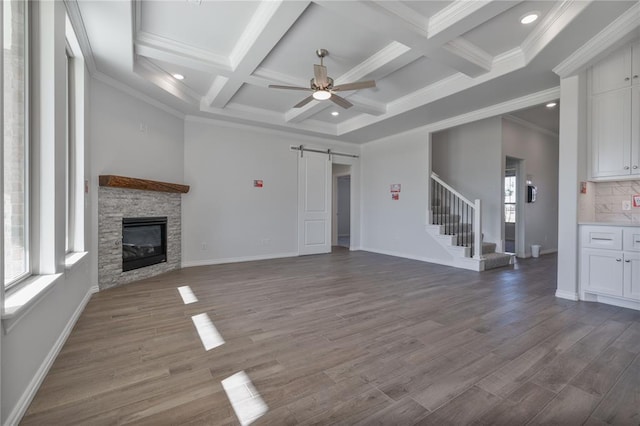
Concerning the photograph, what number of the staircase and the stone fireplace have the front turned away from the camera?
0

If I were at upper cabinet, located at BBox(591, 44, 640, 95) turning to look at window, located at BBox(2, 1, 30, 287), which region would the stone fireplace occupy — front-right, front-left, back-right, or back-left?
front-right

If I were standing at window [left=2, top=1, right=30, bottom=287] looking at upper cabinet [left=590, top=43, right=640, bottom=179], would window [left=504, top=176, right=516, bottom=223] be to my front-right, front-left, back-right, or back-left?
front-left

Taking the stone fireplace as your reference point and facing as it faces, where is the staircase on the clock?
The staircase is roughly at 11 o'clock from the stone fireplace.

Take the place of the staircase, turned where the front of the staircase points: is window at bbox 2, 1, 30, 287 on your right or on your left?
on your right

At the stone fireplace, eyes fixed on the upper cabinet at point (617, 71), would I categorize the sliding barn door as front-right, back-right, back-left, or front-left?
front-left

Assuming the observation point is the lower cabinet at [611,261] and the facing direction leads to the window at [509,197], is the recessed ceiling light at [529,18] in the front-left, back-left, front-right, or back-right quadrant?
back-left

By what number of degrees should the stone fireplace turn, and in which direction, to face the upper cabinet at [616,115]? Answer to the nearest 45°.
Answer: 0° — it already faces it

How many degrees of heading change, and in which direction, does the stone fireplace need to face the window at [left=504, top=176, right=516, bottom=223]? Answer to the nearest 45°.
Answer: approximately 45° to its left

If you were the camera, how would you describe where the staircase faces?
facing the viewer and to the right of the viewer

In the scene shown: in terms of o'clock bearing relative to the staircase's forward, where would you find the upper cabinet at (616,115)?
The upper cabinet is roughly at 12 o'clock from the staircase.

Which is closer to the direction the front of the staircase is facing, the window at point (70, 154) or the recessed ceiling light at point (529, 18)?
the recessed ceiling light

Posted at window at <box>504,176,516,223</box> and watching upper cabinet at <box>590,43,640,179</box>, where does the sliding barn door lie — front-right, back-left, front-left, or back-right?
front-right

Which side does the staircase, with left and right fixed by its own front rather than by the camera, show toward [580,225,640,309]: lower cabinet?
front

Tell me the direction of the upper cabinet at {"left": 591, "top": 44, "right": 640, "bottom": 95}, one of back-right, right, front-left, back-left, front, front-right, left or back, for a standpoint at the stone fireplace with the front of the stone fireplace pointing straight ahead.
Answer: front

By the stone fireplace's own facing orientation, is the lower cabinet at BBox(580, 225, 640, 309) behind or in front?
in front
